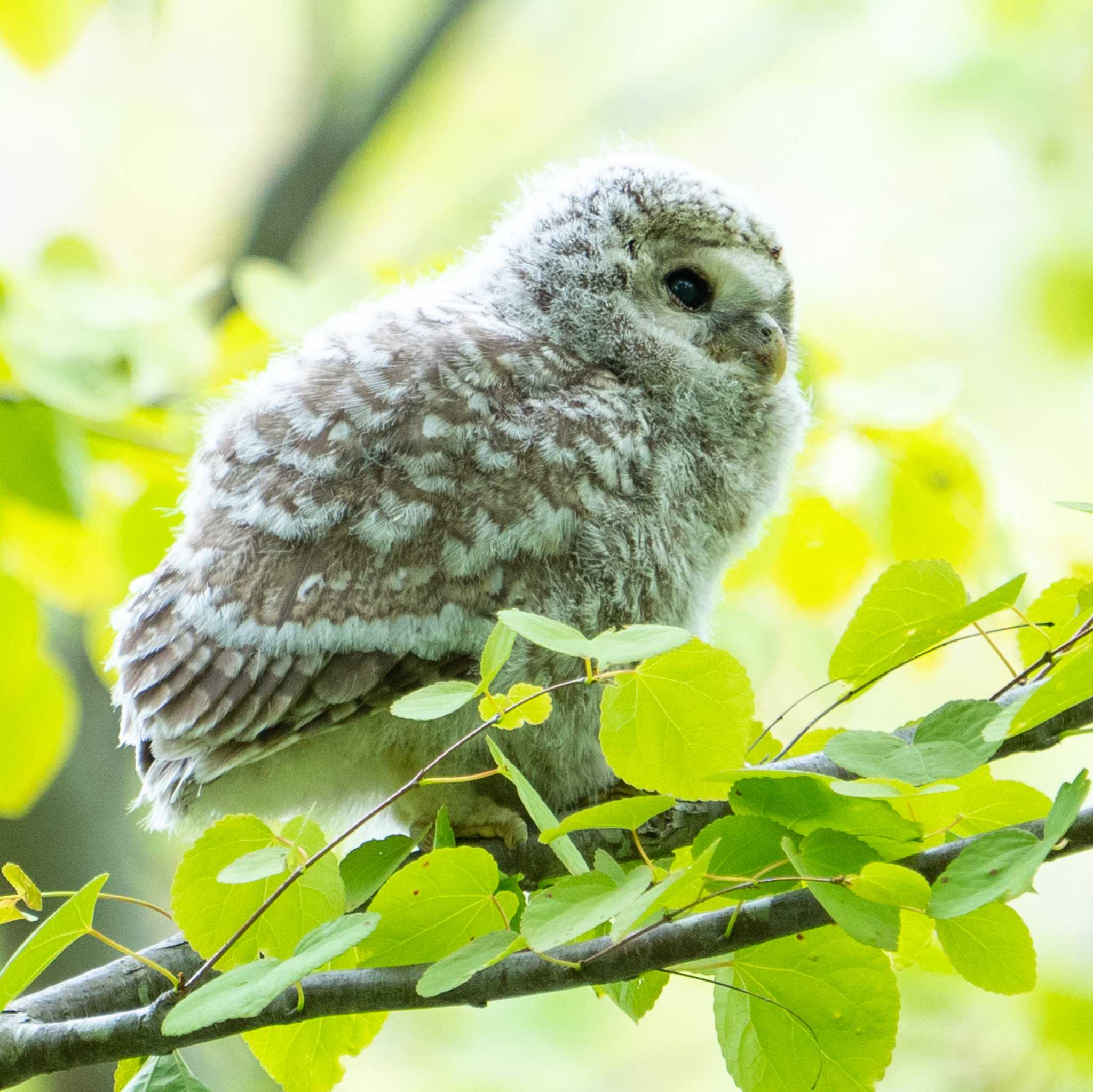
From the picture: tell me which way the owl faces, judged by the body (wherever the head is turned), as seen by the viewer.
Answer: to the viewer's right

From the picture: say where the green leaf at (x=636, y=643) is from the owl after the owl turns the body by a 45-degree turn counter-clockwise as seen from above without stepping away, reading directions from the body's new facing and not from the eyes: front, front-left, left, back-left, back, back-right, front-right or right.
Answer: back-right

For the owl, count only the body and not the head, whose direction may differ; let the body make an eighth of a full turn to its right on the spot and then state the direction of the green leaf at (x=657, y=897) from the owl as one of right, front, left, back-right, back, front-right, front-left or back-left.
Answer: front-right

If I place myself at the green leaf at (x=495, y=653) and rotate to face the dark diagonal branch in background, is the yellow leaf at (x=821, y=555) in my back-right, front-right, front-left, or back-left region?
front-right

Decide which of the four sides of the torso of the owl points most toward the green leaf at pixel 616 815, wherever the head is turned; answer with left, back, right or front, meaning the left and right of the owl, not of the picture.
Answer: right

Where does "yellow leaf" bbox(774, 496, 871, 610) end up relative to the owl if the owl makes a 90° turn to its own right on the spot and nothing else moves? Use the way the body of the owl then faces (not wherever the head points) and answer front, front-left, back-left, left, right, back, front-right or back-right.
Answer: back-left

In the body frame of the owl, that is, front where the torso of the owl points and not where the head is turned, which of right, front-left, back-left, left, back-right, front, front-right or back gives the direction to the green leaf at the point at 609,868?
right
